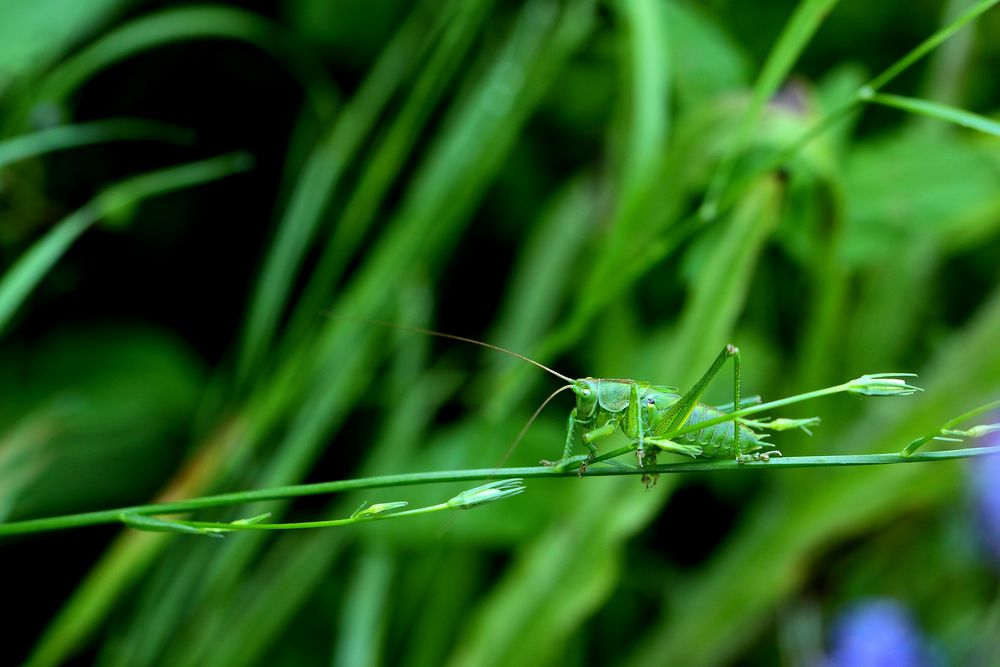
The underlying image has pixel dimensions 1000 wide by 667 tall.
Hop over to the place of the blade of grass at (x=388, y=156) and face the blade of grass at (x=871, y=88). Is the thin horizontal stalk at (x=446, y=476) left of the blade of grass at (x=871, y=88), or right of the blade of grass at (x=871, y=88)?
right

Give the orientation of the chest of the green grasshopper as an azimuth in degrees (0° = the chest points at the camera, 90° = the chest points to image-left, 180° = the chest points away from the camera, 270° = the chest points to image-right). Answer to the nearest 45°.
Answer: approximately 90°

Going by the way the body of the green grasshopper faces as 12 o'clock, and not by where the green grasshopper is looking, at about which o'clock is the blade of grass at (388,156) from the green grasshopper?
The blade of grass is roughly at 2 o'clock from the green grasshopper.

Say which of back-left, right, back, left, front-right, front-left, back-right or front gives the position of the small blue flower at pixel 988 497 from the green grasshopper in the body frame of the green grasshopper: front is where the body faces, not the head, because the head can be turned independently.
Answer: back-right

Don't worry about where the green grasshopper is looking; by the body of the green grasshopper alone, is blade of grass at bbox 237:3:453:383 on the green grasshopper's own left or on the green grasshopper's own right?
on the green grasshopper's own right

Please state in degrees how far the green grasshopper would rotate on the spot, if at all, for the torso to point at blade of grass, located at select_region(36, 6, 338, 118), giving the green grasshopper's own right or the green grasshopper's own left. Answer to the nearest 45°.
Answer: approximately 45° to the green grasshopper's own right
